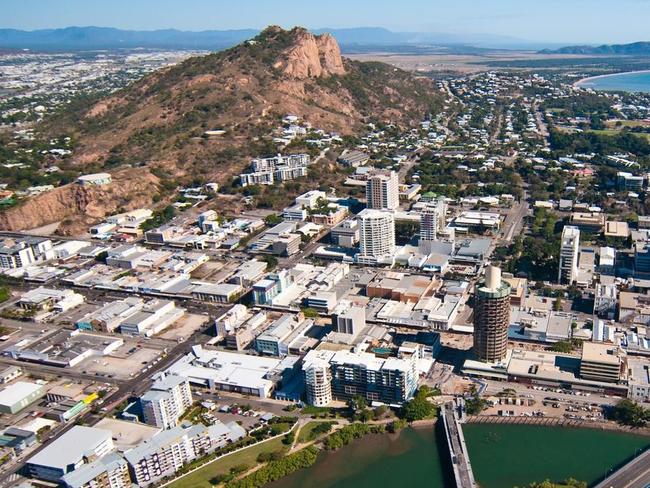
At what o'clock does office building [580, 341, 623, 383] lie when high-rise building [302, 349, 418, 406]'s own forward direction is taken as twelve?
The office building is roughly at 9 o'clock from the high-rise building.

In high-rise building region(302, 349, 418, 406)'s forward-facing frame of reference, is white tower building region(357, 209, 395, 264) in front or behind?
behind

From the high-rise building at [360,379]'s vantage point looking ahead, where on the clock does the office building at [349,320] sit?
The office building is roughly at 6 o'clock from the high-rise building.

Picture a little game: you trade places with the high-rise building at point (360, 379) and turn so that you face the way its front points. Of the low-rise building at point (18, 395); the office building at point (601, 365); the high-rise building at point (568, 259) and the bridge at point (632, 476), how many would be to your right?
1

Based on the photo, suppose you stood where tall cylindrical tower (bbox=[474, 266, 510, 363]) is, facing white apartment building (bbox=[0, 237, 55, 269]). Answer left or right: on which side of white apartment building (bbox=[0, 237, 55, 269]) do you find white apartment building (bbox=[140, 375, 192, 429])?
left

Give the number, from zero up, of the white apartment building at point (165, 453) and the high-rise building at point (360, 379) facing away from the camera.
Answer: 0

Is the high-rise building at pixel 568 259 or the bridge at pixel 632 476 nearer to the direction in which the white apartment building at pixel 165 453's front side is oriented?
the bridge

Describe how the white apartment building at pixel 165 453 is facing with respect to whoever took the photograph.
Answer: facing the viewer and to the right of the viewer

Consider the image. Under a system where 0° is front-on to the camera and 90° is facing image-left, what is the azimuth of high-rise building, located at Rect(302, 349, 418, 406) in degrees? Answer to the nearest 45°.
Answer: approximately 0°

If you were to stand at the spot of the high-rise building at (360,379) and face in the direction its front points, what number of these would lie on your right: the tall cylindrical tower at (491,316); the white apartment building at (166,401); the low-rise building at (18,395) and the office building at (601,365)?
2

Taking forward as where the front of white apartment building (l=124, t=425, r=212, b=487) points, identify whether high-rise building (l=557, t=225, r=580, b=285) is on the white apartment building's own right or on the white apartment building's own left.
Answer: on the white apartment building's own left

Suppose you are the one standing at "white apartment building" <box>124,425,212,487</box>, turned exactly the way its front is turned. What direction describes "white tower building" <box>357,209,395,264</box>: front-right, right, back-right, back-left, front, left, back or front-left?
left

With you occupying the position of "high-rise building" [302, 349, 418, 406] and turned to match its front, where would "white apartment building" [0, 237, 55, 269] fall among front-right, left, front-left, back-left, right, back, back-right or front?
back-right
